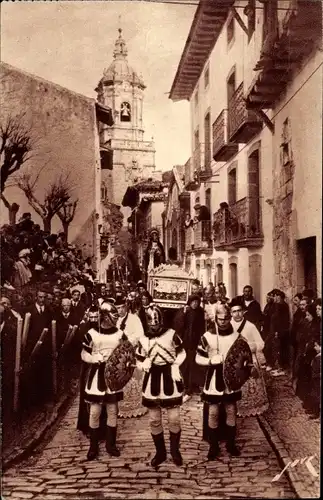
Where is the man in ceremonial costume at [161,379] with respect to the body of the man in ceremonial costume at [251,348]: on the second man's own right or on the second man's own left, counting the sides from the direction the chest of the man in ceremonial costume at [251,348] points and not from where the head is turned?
on the second man's own right

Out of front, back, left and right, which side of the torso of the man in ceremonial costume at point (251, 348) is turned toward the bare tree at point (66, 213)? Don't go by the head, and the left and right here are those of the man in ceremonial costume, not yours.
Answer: back

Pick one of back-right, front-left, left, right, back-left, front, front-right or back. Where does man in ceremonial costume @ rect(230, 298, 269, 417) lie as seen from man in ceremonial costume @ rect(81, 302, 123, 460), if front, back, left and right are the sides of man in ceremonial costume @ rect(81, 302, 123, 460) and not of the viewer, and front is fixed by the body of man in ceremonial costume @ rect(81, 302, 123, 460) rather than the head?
left
